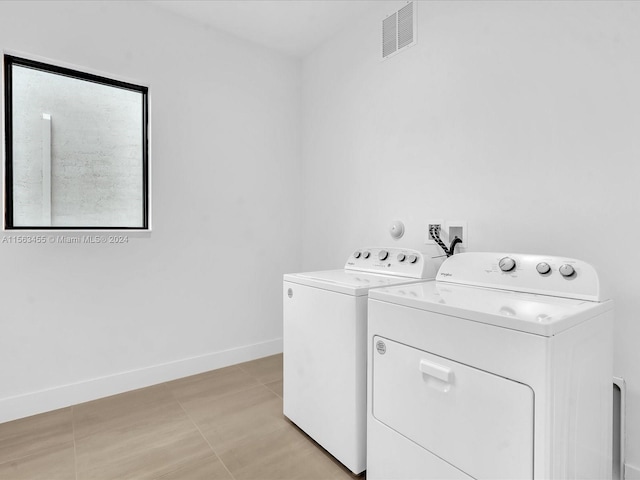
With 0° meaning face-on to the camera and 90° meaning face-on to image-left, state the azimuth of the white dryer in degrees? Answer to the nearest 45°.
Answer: approximately 45°

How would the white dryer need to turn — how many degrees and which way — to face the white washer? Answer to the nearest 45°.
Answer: approximately 45° to its right

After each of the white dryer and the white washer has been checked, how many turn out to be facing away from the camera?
0

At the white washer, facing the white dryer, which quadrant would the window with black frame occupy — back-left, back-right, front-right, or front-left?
back-right

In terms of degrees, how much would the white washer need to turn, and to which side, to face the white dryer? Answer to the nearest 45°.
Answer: approximately 90° to its left

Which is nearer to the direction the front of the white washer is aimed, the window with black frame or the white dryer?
the window with black frame

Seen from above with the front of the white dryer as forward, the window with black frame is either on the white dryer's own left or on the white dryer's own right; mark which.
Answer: on the white dryer's own right

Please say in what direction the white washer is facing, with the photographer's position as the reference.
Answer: facing the viewer and to the left of the viewer

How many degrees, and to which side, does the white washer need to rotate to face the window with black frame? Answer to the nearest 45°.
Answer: approximately 45° to its right
